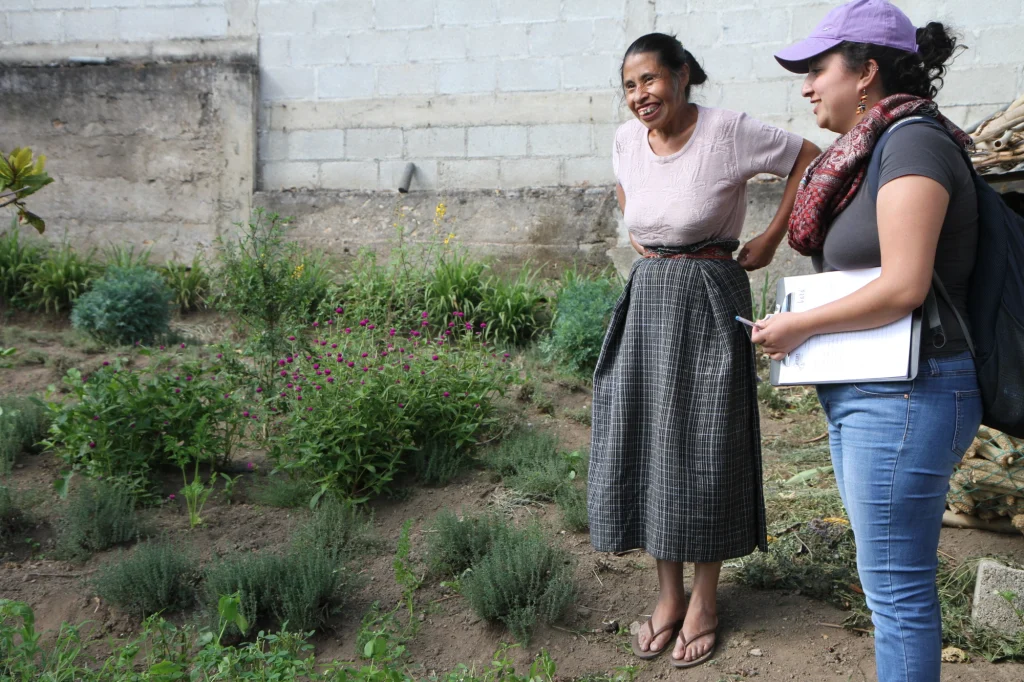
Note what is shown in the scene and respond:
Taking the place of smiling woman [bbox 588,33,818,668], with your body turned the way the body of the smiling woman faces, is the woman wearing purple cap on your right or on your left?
on your left

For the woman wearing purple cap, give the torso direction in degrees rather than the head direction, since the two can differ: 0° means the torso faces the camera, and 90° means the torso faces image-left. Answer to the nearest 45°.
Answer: approximately 90°

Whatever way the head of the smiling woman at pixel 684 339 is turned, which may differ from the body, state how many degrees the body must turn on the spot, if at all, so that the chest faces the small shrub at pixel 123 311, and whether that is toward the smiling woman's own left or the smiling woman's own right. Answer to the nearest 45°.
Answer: approximately 90° to the smiling woman's own right

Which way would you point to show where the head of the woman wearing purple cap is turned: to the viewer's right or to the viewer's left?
to the viewer's left

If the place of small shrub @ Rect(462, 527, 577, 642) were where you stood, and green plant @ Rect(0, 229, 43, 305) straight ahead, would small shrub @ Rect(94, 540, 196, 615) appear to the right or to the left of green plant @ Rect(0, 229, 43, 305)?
left

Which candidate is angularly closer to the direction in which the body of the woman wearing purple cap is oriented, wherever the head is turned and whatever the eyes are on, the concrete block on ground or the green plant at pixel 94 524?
the green plant
